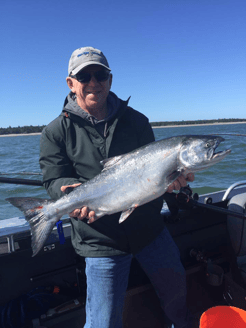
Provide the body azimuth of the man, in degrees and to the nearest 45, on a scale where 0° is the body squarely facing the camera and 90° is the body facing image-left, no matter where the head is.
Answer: approximately 0°
